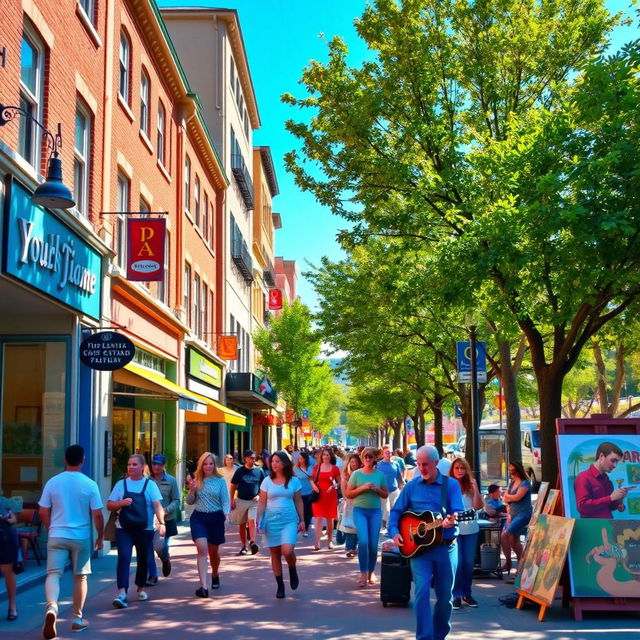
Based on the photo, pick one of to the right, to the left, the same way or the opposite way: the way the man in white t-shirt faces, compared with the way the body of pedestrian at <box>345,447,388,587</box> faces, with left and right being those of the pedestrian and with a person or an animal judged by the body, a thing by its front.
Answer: the opposite way

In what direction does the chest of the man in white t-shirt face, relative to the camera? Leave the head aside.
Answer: away from the camera

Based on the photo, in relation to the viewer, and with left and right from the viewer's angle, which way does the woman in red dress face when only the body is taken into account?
facing the viewer

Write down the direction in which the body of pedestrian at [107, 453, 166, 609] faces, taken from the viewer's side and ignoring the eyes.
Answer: toward the camera

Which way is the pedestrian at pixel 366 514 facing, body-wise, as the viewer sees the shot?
toward the camera

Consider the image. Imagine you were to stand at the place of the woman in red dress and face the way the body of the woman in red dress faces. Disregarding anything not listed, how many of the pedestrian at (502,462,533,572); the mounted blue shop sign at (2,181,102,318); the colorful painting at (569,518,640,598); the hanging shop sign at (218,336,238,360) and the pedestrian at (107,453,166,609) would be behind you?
1

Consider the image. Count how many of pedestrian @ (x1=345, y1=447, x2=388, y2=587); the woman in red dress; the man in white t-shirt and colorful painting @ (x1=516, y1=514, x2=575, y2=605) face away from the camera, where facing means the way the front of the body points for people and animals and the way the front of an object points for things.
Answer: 1

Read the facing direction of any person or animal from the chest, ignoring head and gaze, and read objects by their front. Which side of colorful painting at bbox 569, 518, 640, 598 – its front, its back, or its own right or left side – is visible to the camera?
front

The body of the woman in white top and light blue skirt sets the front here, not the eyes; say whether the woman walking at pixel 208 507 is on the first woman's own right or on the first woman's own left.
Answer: on the first woman's own right

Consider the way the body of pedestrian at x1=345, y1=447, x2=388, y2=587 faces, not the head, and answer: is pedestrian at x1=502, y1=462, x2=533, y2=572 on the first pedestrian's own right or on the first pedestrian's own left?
on the first pedestrian's own left

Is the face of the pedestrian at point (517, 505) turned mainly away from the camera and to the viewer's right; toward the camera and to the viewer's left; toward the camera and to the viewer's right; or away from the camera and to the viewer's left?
toward the camera and to the viewer's left
